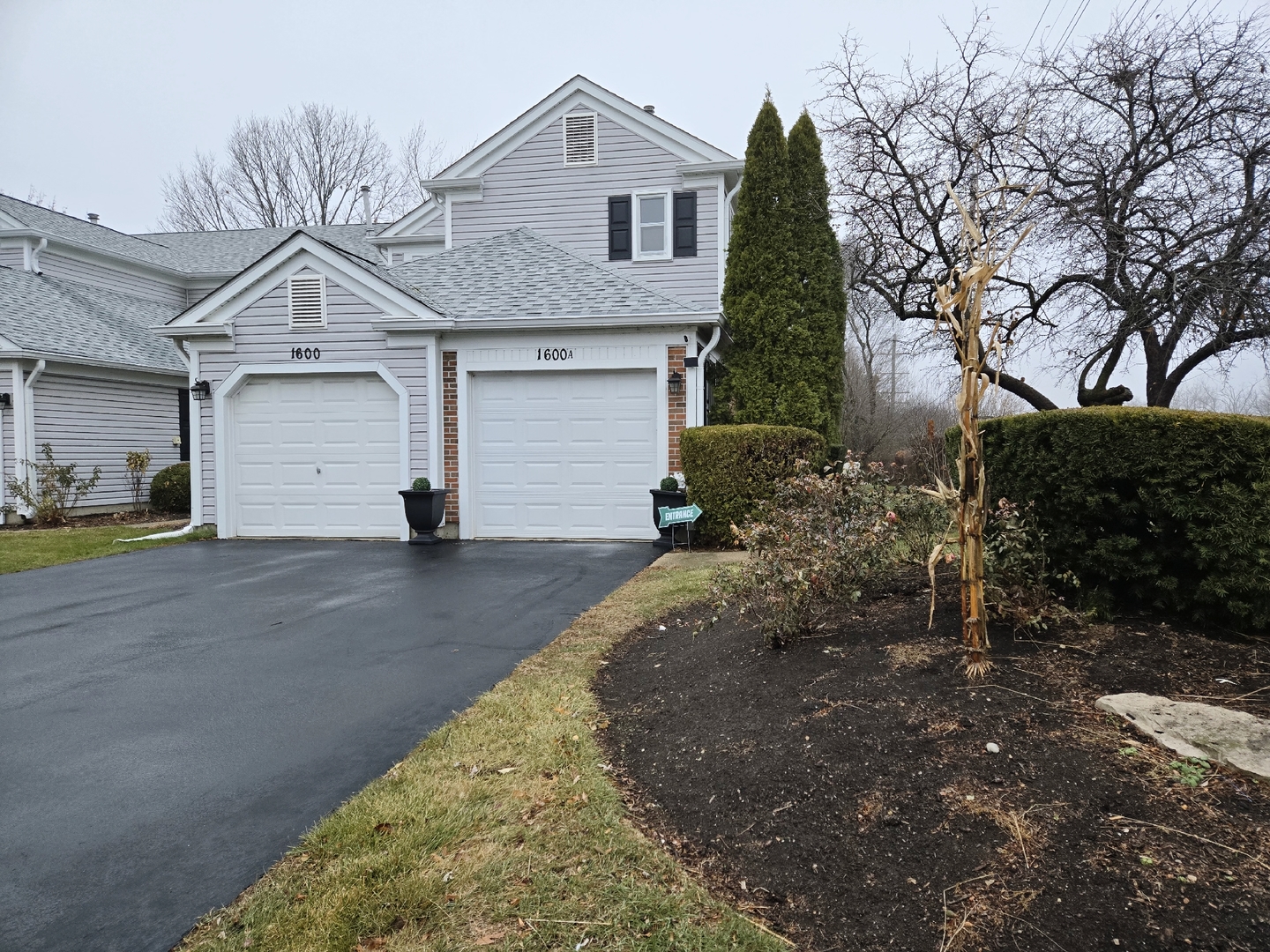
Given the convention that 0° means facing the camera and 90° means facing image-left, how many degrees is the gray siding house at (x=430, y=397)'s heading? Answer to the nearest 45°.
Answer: approximately 0°

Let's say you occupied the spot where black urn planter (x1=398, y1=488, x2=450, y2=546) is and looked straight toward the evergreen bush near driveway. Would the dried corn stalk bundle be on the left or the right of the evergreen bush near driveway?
right

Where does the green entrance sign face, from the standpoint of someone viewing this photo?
facing the viewer

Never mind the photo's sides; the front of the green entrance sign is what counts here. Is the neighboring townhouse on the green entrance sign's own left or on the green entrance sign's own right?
on the green entrance sign's own right

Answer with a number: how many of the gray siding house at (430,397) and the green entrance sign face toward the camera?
2

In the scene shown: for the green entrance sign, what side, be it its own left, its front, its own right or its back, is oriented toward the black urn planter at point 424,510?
right

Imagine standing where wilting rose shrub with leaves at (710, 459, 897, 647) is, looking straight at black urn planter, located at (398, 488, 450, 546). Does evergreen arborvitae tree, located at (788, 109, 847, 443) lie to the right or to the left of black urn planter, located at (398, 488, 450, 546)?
right

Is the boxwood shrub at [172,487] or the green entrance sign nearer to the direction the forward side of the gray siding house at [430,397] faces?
the green entrance sign

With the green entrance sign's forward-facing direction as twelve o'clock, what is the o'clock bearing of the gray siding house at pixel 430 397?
The gray siding house is roughly at 4 o'clock from the green entrance sign.

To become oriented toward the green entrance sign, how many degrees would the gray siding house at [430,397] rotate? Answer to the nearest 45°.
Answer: approximately 45° to its left

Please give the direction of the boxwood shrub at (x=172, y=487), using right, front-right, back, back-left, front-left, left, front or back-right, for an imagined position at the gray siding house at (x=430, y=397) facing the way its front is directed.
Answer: back-right

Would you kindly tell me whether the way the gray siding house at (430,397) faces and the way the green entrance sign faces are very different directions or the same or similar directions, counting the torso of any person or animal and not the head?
same or similar directions

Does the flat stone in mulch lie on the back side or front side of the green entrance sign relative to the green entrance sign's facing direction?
on the front side

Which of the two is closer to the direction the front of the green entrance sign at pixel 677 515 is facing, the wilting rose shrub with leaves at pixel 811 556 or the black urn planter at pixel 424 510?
the wilting rose shrub with leaves

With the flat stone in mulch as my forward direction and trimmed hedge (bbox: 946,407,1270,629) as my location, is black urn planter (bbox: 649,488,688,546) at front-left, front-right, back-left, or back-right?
back-right

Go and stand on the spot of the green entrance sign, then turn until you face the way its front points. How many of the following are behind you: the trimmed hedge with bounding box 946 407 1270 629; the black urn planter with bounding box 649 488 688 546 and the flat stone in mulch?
1

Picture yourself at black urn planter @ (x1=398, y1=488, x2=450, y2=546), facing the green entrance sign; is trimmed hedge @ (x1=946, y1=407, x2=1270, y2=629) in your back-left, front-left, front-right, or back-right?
front-right

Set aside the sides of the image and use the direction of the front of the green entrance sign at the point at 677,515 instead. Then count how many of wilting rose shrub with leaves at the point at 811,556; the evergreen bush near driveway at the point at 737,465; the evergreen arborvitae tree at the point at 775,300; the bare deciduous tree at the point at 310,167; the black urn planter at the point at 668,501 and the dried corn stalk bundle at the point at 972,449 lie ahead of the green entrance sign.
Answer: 2
